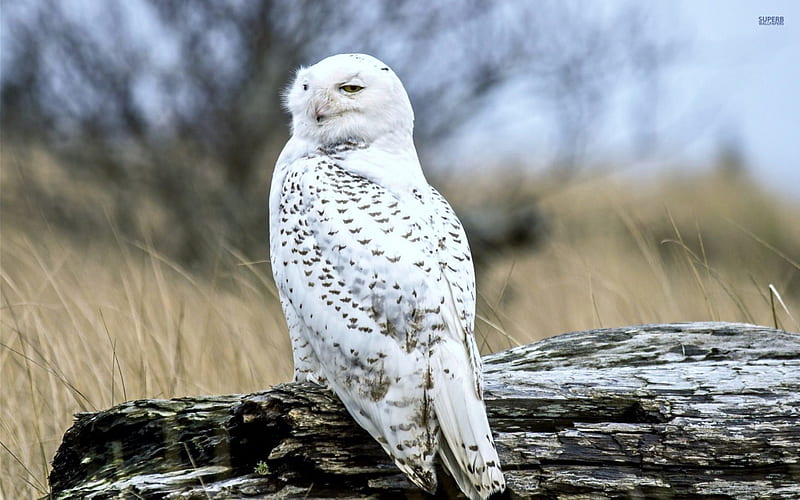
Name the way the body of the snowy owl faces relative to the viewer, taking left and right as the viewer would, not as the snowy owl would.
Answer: facing away from the viewer and to the left of the viewer
